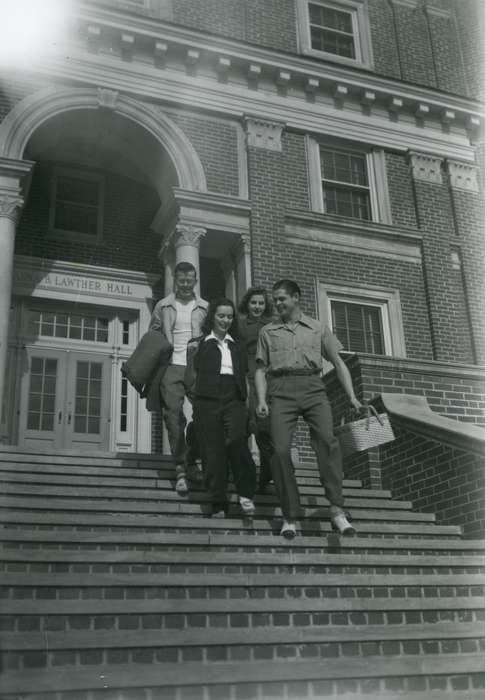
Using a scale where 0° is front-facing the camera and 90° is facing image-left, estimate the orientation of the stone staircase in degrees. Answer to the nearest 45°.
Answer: approximately 0°

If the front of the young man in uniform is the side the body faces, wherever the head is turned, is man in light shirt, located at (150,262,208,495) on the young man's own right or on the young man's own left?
on the young man's own right

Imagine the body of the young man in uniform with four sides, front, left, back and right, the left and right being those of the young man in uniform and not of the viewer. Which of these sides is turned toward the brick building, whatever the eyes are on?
back
